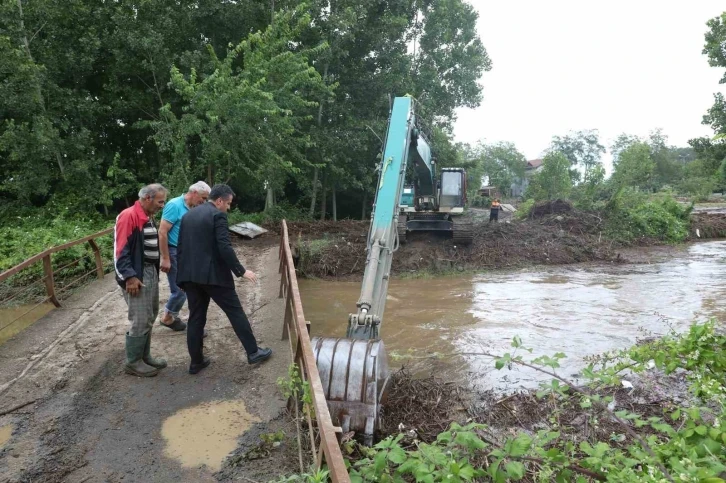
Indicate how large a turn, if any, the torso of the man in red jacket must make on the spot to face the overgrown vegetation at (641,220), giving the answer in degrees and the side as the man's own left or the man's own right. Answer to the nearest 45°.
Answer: approximately 45° to the man's own left

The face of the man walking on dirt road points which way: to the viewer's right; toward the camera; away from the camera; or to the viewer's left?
to the viewer's right

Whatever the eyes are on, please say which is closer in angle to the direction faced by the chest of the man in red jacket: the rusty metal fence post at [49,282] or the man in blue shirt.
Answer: the man in blue shirt

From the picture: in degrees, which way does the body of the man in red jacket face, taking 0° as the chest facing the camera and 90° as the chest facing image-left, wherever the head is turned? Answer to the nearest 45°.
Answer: approximately 270°

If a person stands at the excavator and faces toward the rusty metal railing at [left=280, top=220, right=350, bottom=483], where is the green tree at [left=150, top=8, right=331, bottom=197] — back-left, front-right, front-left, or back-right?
back-right

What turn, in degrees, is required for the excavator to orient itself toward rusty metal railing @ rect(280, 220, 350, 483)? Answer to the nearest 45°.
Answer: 0° — it already faces it

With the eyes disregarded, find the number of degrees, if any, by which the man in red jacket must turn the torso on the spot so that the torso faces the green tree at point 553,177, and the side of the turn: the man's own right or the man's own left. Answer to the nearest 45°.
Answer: approximately 45° to the man's own left

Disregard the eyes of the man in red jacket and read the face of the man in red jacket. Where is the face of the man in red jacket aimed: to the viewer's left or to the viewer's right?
to the viewer's right

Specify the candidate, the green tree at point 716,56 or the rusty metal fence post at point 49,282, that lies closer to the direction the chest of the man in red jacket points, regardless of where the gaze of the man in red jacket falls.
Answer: the green tree

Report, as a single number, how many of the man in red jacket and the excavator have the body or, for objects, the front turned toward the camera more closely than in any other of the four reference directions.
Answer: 1

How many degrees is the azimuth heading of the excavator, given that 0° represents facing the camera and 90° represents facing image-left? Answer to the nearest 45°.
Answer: approximately 0°

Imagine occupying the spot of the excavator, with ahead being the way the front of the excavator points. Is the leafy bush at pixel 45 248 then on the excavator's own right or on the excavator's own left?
on the excavator's own right

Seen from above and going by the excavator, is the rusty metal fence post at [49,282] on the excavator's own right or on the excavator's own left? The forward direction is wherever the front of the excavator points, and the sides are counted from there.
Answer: on the excavator's own right
